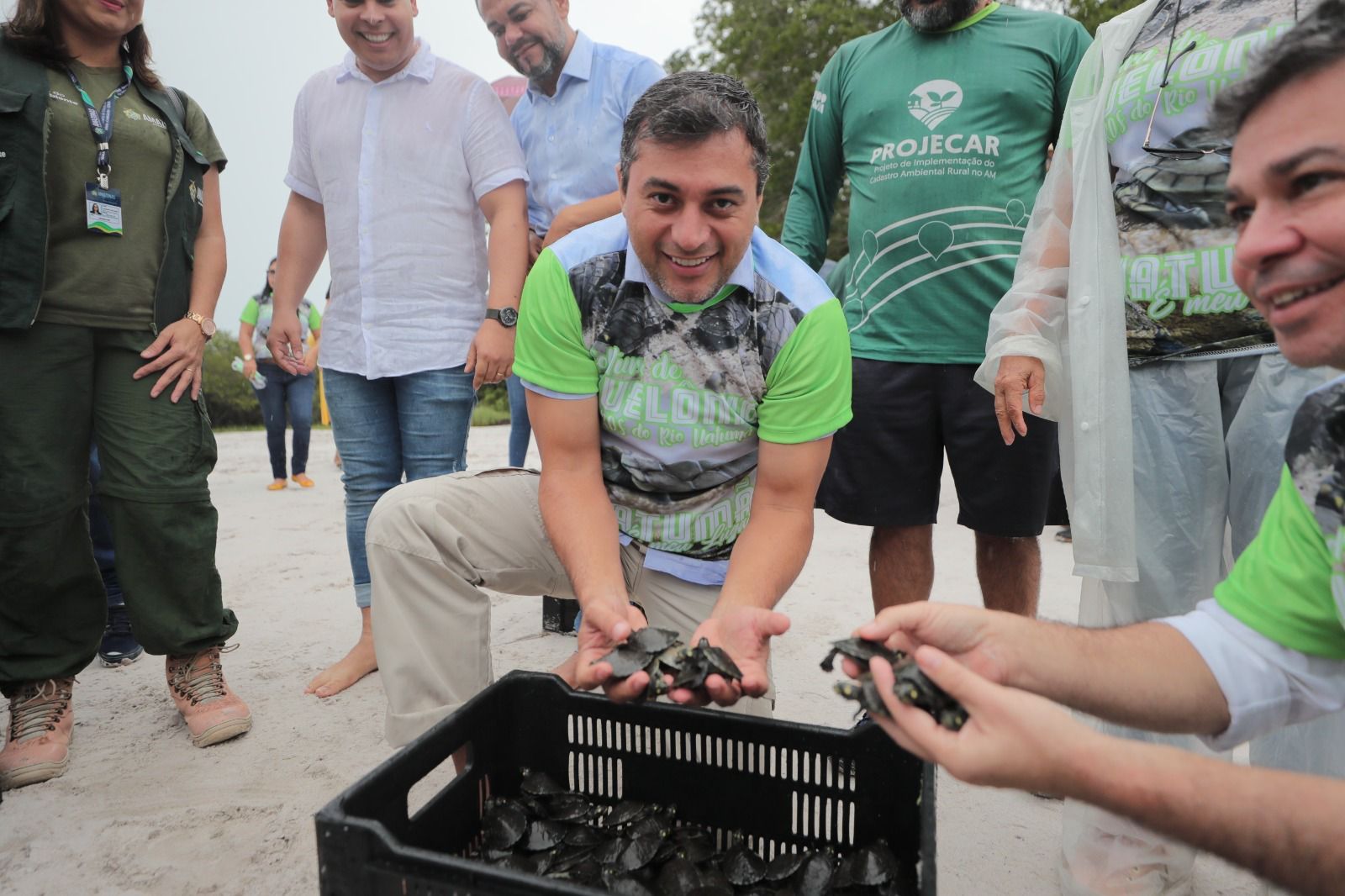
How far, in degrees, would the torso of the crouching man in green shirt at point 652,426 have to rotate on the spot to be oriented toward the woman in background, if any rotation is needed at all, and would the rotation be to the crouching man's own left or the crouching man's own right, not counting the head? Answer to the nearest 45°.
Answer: approximately 135° to the crouching man's own right

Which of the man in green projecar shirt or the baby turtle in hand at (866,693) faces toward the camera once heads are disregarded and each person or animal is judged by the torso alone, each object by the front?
the man in green projecar shirt

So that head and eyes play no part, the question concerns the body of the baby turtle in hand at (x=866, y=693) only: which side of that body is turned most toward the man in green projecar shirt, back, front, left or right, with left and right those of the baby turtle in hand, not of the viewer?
right

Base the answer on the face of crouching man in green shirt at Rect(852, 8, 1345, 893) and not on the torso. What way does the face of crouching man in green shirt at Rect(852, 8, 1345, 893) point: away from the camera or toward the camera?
toward the camera

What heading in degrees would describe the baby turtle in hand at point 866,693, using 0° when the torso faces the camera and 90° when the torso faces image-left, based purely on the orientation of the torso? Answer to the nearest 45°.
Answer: approximately 90°

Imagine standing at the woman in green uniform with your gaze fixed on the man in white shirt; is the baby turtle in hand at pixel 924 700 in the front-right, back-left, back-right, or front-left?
front-right

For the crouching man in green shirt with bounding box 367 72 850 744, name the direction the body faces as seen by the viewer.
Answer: toward the camera

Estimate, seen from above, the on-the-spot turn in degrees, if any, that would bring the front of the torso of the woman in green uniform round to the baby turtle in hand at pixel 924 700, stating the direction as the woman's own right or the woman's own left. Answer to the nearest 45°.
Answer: approximately 45° to the woman's own left

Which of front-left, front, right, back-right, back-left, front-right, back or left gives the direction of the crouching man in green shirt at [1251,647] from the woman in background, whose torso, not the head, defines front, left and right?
front

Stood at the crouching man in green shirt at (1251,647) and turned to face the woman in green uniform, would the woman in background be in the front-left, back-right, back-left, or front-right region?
front-right

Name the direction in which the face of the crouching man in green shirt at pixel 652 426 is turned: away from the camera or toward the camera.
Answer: toward the camera

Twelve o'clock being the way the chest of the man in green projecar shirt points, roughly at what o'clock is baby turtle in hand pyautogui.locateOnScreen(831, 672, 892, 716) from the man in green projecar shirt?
The baby turtle in hand is roughly at 12 o'clock from the man in green projecar shirt.

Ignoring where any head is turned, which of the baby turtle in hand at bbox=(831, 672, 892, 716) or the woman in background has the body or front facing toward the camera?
the woman in background

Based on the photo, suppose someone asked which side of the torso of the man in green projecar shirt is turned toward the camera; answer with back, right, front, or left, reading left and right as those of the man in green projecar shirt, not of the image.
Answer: front

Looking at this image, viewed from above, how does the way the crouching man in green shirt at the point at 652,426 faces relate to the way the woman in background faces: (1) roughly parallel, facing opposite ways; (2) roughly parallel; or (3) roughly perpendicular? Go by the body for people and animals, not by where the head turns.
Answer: roughly parallel

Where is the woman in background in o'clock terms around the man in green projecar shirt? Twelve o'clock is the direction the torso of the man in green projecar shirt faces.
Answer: The woman in background is roughly at 4 o'clock from the man in green projecar shirt.

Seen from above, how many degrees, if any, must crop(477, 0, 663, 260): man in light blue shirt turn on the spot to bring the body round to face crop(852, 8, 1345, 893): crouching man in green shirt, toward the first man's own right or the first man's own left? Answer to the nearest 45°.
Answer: approximately 45° to the first man's own left

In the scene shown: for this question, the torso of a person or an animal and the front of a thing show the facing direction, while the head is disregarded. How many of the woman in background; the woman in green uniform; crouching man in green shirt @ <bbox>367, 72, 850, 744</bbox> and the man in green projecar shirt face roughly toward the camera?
4

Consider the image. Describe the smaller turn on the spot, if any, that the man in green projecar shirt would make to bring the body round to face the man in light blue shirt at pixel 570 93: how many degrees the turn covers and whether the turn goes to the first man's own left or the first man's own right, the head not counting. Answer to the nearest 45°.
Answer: approximately 90° to the first man's own right
